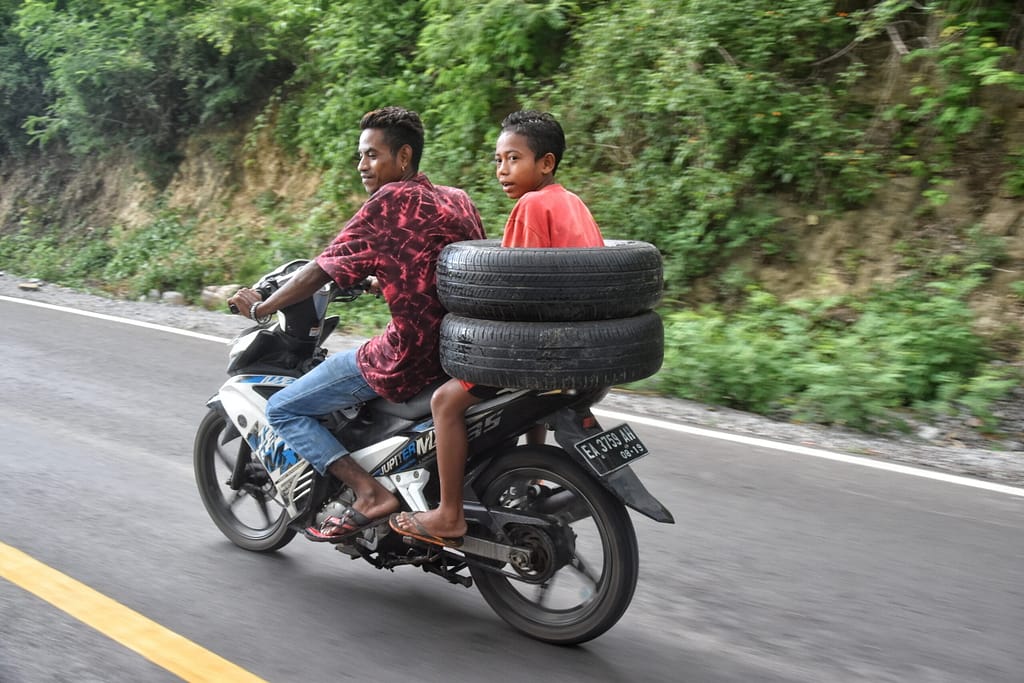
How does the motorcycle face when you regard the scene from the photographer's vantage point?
facing away from the viewer and to the left of the viewer

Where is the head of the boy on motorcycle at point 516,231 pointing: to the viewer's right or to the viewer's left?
to the viewer's left
